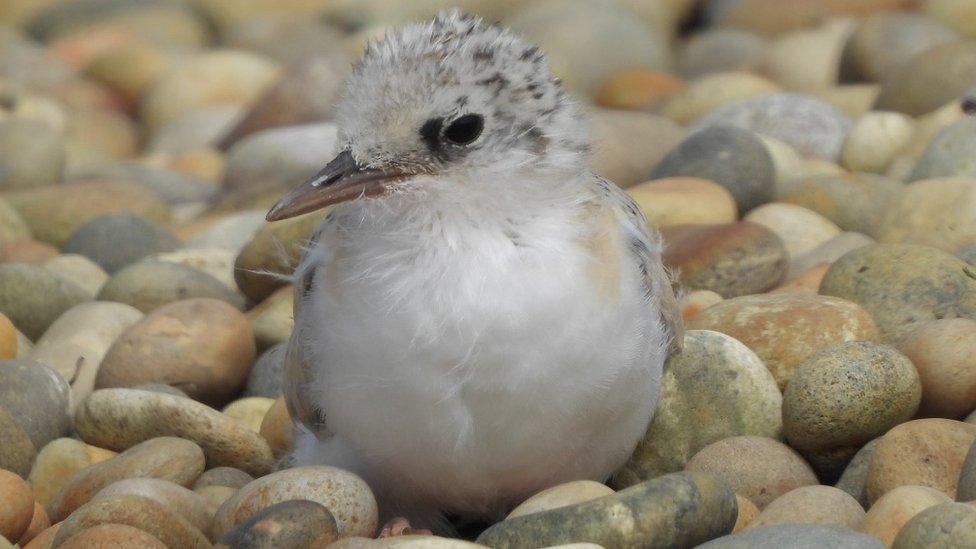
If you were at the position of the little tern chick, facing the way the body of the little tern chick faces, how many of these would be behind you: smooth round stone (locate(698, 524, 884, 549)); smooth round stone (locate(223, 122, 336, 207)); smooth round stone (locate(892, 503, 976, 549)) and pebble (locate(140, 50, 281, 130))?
2

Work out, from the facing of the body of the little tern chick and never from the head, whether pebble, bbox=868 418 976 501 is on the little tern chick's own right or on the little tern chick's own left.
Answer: on the little tern chick's own left

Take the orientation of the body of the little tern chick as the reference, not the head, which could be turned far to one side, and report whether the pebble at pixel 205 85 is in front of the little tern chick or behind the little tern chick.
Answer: behind

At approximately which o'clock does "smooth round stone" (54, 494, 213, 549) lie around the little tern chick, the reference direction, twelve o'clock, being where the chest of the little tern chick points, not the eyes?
The smooth round stone is roughly at 3 o'clock from the little tern chick.

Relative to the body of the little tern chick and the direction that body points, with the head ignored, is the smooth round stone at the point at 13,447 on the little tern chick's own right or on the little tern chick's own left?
on the little tern chick's own right

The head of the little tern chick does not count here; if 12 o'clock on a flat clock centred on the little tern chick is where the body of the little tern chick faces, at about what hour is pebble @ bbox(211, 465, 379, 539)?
The pebble is roughly at 3 o'clock from the little tern chick.

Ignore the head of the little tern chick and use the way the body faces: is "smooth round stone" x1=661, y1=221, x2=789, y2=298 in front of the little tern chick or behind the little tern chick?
behind

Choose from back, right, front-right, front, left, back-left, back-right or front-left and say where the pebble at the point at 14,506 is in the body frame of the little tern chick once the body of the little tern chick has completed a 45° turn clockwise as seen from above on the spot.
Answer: front-right

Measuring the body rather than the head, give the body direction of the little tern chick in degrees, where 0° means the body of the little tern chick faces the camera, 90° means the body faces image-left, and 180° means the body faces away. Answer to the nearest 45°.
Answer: approximately 0°

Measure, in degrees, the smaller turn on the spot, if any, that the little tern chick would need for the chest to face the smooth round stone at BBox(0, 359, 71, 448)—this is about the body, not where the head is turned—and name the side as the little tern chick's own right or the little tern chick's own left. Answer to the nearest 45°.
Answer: approximately 135° to the little tern chick's own right
